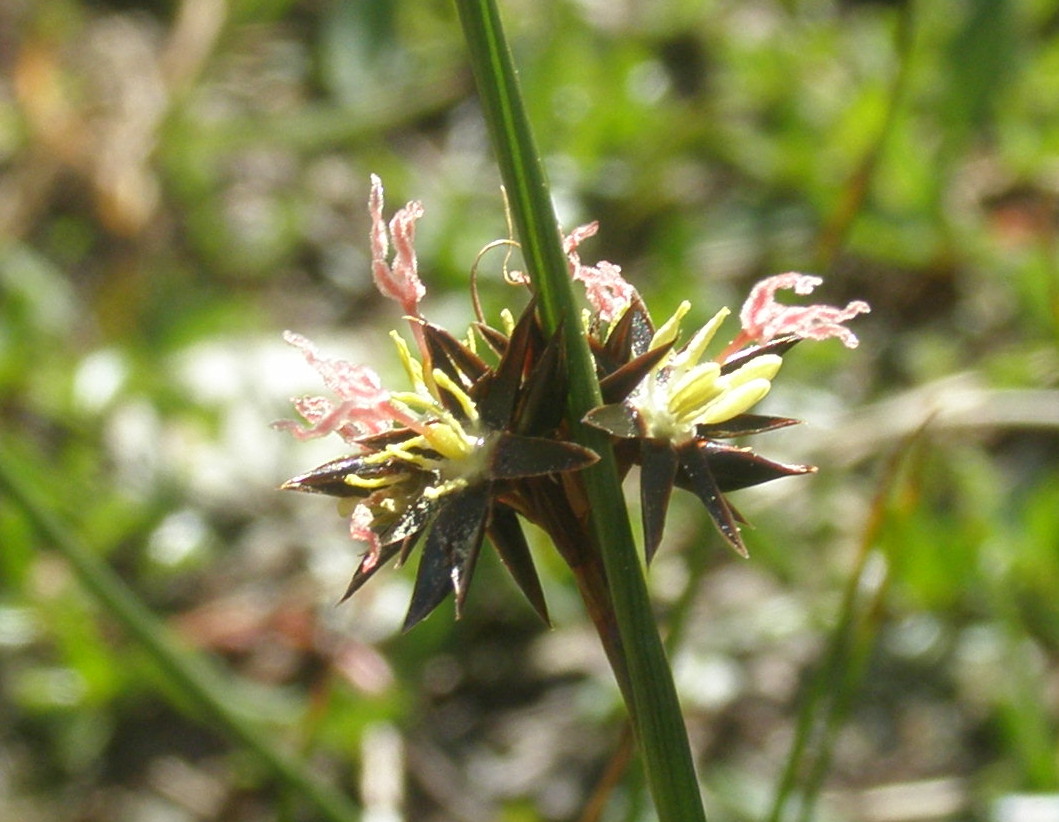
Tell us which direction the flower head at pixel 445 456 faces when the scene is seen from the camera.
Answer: facing the viewer and to the left of the viewer
